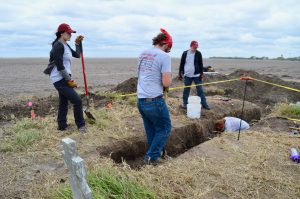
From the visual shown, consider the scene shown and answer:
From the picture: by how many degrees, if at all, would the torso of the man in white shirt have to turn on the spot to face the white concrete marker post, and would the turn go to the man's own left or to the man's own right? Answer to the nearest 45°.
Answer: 0° — they already face it

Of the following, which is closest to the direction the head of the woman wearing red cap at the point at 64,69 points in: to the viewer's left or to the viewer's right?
to the viewer's right

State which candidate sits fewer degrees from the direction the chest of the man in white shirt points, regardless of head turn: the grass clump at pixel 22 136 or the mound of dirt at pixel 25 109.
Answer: the grass clump

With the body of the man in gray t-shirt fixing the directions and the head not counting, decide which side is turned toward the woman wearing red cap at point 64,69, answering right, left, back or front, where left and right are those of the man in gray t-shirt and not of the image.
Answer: left

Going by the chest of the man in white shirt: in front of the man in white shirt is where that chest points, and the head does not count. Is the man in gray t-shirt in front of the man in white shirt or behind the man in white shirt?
in front

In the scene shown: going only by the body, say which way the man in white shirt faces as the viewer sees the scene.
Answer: toward the camera

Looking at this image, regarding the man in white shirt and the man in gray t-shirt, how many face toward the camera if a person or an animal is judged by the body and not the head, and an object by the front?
1

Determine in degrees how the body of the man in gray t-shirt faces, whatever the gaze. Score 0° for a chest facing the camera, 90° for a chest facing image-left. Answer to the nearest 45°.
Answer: approximately 225°

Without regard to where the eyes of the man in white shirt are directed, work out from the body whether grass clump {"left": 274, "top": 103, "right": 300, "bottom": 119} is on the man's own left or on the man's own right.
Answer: on the man's own left

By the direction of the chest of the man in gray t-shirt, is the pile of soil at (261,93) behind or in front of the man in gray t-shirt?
in front

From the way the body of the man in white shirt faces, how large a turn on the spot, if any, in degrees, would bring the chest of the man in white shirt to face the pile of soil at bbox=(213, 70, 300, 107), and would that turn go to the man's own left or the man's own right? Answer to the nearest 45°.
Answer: approximately 135° to the man's own left

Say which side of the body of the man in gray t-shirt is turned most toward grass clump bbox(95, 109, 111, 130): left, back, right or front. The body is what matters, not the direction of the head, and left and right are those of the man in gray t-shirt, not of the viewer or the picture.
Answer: left

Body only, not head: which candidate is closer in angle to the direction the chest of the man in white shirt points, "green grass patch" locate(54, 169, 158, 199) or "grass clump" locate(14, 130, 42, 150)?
the green grass patch

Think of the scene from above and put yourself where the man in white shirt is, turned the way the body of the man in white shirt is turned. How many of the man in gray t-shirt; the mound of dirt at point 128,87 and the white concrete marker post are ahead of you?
2
